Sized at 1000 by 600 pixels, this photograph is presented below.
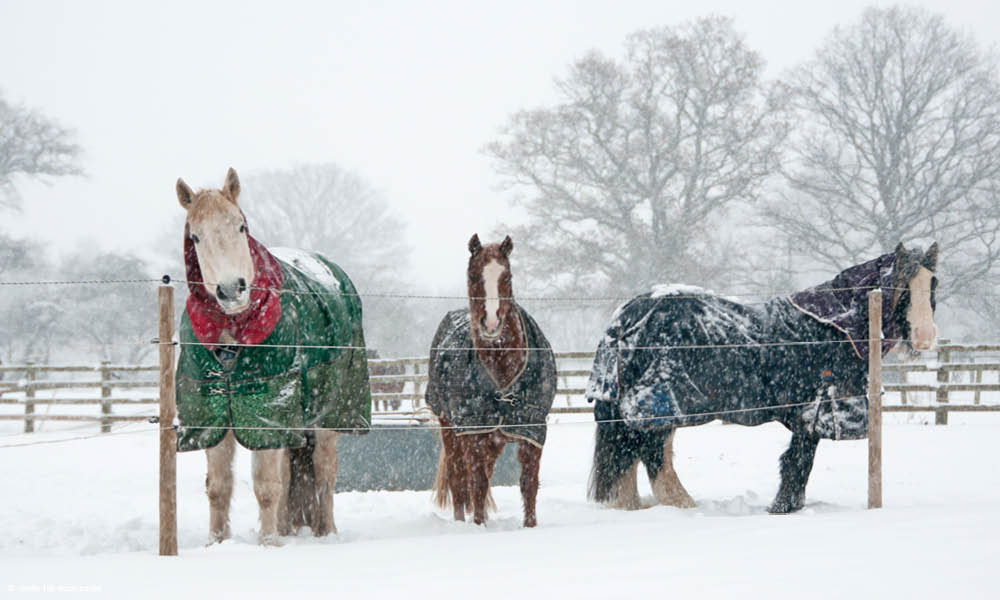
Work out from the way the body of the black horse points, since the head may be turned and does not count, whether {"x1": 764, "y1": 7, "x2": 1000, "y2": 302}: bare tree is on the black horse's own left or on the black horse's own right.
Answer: on the black horse's own left

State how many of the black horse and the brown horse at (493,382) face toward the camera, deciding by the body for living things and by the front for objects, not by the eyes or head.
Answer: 1

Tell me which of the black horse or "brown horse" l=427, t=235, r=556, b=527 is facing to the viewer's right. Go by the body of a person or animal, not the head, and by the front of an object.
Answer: the black horse

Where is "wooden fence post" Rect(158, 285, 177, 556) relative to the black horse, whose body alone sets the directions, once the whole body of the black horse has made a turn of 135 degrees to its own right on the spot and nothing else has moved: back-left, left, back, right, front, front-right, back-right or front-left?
front

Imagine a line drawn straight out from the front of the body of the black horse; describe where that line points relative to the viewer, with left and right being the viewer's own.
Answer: facing to the right of the viewer

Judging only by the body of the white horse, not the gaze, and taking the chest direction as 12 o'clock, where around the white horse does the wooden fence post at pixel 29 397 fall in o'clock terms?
The wooden fence post is roughly at 4 o'clock from the white horse.

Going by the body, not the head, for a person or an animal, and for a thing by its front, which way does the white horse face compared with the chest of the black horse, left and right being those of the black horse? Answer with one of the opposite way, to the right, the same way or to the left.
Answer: to the right

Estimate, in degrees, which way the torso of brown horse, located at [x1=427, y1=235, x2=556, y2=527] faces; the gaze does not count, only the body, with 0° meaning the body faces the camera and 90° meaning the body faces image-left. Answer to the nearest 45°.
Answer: approximately 0°

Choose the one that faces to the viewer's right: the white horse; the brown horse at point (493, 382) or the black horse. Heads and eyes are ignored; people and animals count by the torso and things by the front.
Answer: the black horse

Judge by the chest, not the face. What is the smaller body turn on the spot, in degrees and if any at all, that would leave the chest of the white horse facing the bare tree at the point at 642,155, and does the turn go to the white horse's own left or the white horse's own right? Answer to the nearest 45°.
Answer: approximately 180°

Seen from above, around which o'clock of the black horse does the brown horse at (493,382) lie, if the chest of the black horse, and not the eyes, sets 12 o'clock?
The brown horse is roughly at 5 o'clock from the black horse.

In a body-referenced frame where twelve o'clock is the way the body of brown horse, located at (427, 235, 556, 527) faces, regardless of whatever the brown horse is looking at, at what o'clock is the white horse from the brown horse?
The white horse is roughly at 2 o'clock from the brown horse.

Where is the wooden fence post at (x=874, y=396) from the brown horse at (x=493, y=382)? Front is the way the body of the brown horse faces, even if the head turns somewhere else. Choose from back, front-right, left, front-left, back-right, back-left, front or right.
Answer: left
